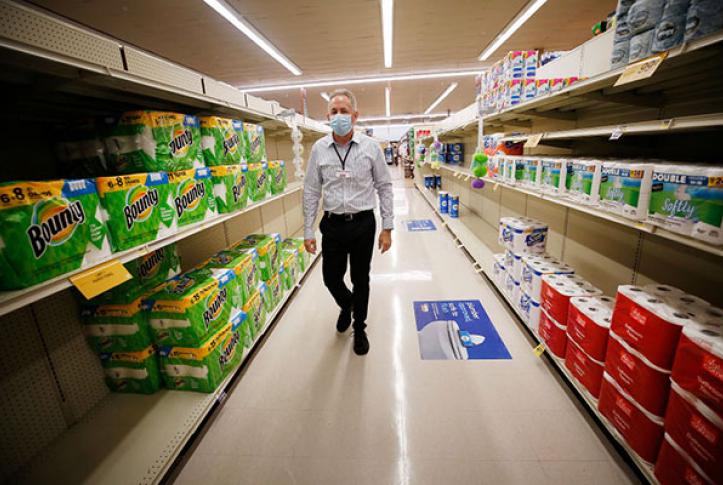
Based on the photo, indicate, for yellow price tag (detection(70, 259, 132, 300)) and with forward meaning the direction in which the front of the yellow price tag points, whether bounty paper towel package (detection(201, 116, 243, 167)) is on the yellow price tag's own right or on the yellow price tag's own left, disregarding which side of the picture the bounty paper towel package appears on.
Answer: on the yellow price tag's own left

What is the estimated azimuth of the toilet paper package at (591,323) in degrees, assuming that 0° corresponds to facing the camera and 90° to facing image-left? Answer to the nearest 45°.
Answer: approximately 45°

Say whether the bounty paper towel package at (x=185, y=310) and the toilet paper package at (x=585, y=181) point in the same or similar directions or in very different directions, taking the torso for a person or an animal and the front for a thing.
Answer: very different directions

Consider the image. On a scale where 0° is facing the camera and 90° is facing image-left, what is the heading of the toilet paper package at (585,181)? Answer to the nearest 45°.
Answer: approximately 45°

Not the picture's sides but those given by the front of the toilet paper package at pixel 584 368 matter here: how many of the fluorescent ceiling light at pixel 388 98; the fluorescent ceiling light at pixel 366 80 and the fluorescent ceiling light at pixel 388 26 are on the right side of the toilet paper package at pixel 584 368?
3

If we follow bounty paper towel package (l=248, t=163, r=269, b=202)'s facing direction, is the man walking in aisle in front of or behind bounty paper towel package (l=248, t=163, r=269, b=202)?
in front

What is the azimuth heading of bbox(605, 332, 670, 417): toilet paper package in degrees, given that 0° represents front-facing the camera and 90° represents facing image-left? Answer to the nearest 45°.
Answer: approximately 45°

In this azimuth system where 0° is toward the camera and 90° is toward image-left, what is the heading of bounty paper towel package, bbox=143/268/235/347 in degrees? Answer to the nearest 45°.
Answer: approximately 315°

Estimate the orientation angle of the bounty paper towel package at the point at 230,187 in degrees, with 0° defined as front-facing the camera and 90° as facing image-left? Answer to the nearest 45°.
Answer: approximately 315°

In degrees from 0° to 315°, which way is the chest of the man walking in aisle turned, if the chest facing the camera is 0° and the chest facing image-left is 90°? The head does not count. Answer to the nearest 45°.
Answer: approximately 0°

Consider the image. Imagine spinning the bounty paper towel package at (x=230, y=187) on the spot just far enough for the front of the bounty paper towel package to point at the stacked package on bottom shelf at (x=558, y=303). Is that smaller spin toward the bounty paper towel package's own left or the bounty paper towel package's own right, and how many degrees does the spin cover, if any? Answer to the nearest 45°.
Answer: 0° — it already faces it

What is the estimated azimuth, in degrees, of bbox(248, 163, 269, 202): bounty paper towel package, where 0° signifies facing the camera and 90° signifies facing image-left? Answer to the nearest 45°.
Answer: approximately 315°
